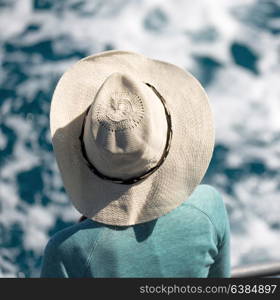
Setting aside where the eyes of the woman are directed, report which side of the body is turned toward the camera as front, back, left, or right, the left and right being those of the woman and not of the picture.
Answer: back
